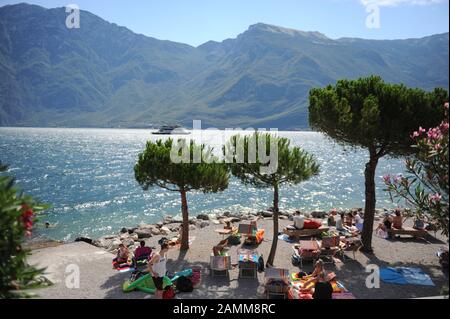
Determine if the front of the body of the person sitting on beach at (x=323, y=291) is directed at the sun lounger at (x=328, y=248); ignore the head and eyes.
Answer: yes

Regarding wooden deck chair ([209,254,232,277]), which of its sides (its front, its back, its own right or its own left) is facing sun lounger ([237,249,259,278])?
right

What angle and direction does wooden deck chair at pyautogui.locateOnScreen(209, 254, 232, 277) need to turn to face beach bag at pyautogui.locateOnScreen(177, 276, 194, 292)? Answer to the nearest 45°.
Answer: approximately 135° to its left

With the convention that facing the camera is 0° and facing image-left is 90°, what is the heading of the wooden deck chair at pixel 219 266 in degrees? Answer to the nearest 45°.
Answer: approximately 180°

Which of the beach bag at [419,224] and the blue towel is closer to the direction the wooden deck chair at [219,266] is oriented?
the beach bag

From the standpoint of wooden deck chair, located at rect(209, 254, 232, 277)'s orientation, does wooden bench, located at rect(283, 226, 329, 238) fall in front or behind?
in front

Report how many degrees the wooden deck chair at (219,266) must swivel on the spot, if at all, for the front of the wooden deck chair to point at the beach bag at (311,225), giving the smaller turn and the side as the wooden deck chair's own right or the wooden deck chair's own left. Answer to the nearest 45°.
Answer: approximately 45° to the wooden deck chair's own right

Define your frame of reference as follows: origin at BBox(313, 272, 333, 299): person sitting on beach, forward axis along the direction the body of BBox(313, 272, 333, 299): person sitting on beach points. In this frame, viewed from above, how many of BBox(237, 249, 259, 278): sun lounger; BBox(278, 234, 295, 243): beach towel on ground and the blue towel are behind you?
0

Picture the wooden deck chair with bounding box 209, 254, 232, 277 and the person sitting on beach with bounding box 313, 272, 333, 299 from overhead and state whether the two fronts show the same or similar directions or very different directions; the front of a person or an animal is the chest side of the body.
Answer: same or similar directions

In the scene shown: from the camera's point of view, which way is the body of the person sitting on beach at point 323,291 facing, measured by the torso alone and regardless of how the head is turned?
away from the camera

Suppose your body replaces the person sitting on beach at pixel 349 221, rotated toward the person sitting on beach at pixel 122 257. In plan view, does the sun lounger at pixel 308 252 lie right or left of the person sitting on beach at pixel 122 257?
left

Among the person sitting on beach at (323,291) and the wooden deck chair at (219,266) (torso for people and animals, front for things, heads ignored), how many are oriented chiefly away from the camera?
2

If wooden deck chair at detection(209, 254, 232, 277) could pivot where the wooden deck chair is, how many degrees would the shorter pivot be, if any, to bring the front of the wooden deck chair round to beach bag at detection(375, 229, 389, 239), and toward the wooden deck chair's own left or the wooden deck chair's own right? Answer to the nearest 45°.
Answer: approximately 45° to the wooden deck chair's own right

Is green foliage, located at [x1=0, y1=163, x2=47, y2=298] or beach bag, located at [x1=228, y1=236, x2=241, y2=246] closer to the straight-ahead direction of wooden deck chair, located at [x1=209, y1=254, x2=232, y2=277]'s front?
the beach bag

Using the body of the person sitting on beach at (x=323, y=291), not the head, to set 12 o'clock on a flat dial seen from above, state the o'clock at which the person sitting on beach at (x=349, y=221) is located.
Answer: the person sitting on beach at (x=349, y=221) is roughly at 12 o'clock from the person sitting on beach at (x=323, y=291).
